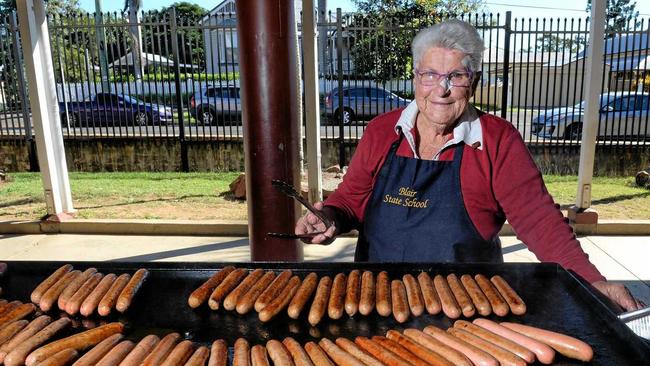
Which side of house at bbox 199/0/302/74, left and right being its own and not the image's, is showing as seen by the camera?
front

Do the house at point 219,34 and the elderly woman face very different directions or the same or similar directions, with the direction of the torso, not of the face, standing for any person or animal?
same or similar directions

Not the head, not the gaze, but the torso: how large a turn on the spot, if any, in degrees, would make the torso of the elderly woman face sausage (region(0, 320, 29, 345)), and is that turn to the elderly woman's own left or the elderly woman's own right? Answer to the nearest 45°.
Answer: approximately 45° to the elderly woman's own right

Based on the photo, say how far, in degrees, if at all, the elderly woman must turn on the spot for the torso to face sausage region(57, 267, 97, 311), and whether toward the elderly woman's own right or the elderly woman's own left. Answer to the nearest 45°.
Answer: approximately 45° to the elderly woman's own right

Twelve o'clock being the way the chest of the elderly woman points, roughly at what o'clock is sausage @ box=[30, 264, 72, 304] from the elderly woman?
The sausage is roughly at 2 o'clock from the elderly woman.

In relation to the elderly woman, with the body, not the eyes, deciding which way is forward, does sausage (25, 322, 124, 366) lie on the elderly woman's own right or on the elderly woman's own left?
on the elderly woman's own right

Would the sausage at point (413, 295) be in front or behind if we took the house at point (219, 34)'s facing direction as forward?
in front

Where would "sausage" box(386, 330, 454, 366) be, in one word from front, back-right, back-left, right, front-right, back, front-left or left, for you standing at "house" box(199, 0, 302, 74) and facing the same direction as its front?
front

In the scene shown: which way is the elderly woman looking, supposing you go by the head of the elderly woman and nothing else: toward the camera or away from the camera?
toward the camera

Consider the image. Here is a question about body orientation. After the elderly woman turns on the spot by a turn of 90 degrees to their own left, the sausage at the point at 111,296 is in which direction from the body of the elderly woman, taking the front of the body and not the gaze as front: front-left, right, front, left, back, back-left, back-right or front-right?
back-right

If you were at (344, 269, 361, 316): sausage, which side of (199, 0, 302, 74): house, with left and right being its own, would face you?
front

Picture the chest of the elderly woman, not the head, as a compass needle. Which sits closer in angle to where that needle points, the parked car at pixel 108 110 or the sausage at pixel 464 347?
the sausage

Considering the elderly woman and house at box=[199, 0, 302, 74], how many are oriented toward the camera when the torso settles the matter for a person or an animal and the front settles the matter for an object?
2

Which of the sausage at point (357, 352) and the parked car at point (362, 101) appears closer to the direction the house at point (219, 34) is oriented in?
the sausage

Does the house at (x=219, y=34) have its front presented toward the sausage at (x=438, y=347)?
yes

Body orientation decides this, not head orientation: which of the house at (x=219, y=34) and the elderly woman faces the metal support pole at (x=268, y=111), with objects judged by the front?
the house

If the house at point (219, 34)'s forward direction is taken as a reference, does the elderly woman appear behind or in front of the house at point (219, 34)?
in front

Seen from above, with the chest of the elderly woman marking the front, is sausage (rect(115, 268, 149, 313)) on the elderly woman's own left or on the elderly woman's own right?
on the elderly woman's own right

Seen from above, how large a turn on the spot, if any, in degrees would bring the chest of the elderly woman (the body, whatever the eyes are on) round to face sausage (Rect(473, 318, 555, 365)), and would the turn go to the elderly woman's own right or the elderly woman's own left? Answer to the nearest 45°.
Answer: approximately 45° to the elderly woman's own left

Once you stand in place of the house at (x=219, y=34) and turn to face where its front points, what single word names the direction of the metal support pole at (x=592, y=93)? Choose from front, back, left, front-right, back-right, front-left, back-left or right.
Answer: front-left
